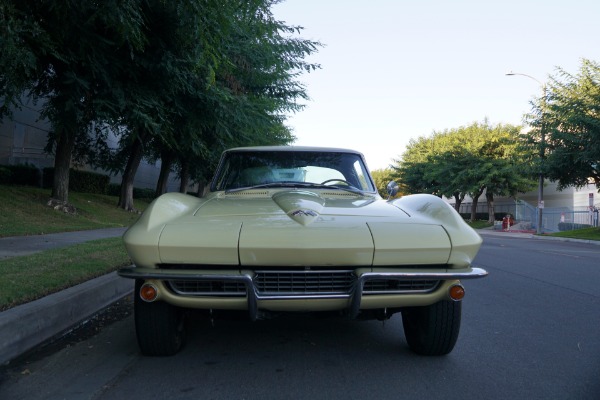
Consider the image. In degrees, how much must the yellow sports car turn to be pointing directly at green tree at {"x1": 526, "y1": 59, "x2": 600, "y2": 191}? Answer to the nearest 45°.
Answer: approximately 135° to its left

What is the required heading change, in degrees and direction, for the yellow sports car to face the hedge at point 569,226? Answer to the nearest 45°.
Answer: approximately 135° to its left

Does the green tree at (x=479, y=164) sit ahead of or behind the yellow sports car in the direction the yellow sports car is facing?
behind

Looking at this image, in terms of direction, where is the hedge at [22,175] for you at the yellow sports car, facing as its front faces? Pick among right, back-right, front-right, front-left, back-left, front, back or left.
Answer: back-right

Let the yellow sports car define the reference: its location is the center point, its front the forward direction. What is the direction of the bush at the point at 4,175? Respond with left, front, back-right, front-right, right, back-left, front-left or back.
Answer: back-right

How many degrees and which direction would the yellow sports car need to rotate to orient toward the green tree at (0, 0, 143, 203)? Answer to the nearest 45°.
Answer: approximately 135° to its right

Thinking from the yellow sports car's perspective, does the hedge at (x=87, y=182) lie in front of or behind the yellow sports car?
behind

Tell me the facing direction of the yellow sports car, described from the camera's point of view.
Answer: facing the viewer

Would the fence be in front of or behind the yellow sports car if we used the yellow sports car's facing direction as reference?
behind
